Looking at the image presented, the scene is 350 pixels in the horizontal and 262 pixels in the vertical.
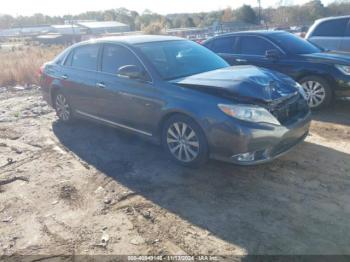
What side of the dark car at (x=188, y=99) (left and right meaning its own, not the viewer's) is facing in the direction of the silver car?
left

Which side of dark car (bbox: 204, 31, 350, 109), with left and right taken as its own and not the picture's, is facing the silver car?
left

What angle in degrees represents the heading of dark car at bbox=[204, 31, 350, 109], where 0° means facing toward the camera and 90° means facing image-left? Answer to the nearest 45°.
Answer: approximately 315°

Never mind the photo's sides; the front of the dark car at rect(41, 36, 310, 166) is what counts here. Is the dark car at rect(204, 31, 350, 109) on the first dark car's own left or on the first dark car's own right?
on the first dark car's own left

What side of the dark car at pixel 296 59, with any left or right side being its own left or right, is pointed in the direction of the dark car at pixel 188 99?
right
